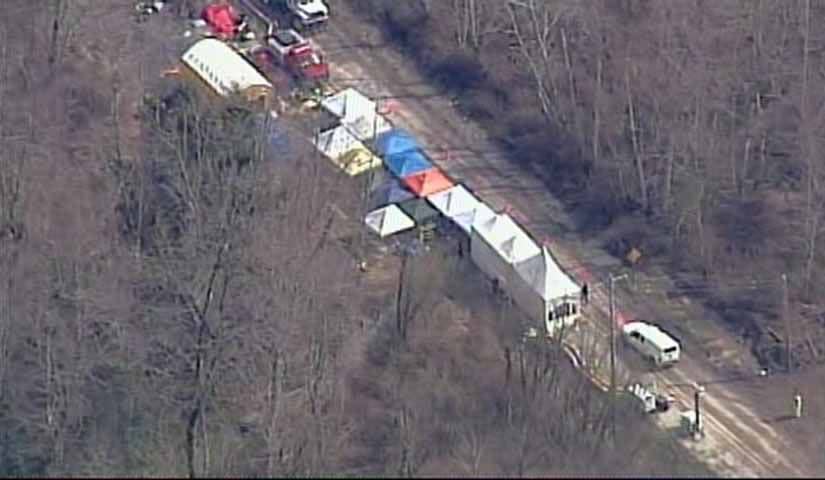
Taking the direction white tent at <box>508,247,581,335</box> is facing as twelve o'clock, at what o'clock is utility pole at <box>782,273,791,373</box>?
The utility pole is roughly at 10 o'clock from the white tent.

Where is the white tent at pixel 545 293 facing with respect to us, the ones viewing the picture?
facing the viewer and to the right of the viewer

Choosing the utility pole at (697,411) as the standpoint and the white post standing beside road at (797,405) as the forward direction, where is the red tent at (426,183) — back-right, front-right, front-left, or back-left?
back-left
